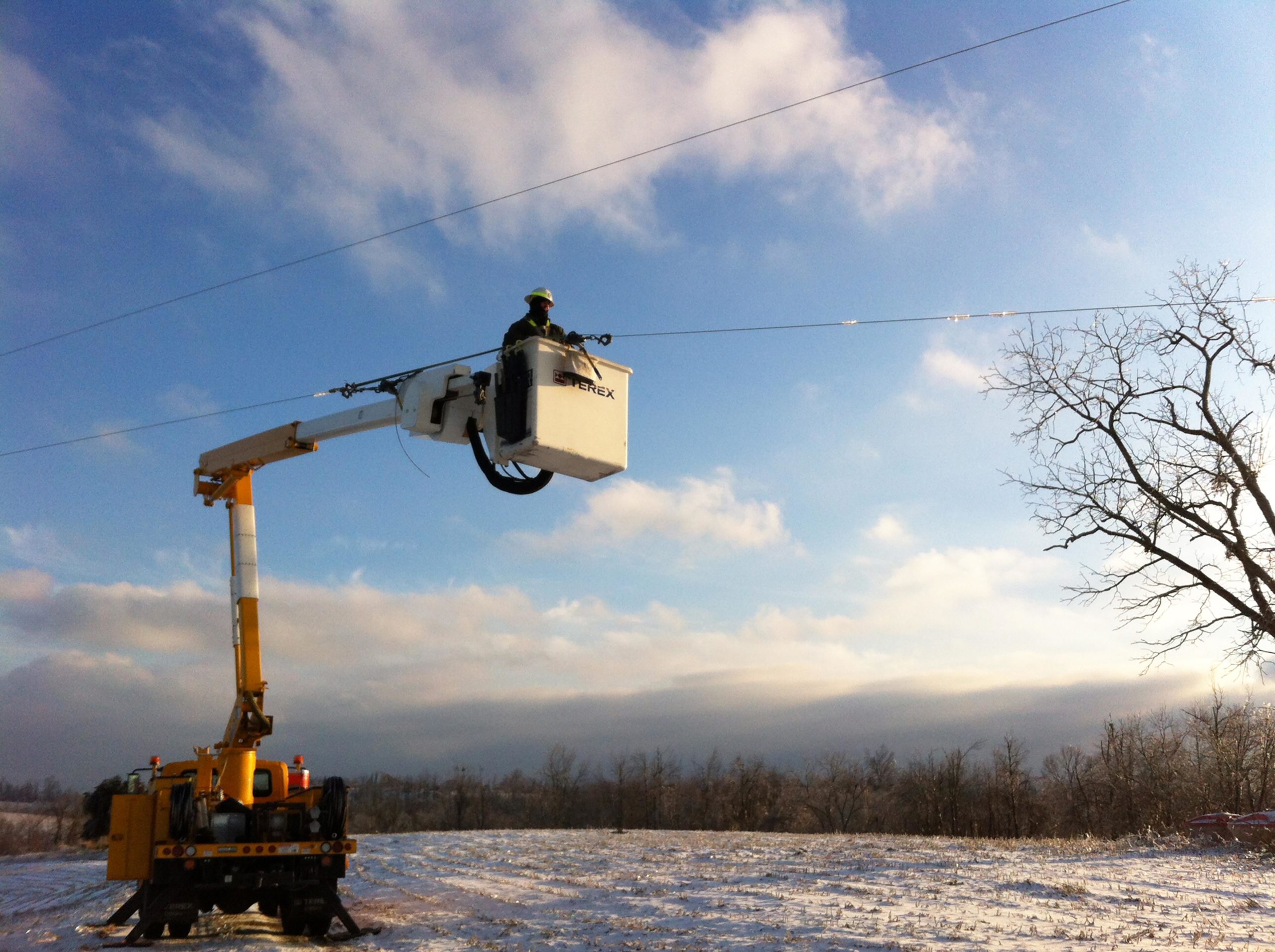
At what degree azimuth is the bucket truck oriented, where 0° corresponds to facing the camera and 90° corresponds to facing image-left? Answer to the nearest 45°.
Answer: approximately 180°
